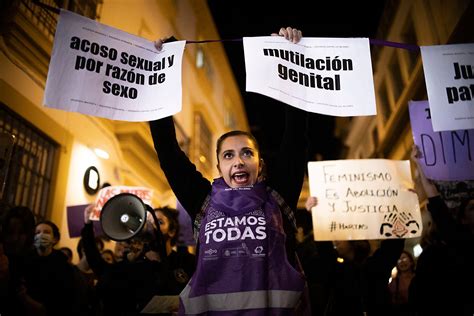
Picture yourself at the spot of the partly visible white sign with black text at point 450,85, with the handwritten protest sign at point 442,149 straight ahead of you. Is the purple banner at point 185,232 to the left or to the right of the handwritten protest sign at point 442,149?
left

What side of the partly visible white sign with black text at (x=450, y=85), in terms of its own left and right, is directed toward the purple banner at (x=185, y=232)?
right

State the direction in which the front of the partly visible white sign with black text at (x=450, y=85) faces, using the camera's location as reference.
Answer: facing the viewer

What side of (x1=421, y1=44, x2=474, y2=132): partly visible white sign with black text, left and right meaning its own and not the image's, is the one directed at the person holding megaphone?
right

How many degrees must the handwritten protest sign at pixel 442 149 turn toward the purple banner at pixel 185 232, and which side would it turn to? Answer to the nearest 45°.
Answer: approximately 90° to its right

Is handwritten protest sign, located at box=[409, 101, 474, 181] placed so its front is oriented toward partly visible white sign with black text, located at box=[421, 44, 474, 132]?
yes

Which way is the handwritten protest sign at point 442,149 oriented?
toward the camera

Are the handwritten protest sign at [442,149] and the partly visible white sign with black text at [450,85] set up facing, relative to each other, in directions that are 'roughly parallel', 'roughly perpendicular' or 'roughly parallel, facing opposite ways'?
roughly parallel

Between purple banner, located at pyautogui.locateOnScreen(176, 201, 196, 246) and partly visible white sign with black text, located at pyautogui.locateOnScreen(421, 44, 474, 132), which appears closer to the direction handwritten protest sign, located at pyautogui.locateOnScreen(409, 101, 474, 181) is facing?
the partly visible white sign with black text

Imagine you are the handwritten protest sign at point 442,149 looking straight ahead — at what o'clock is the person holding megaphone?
The person holding megaphone is roughly at 2 o'clock from the handwritten protest sign.
